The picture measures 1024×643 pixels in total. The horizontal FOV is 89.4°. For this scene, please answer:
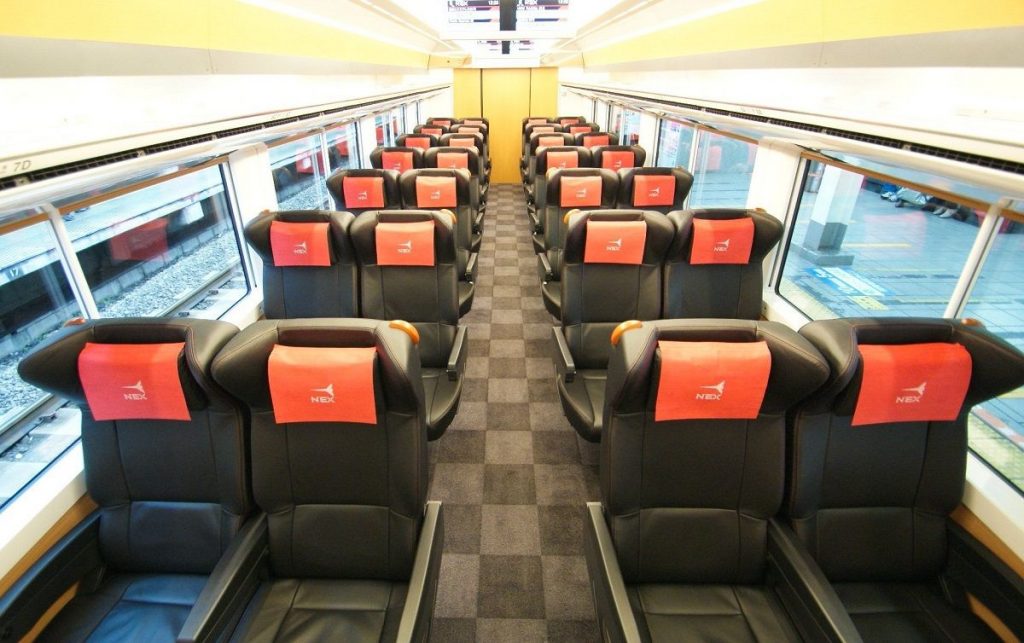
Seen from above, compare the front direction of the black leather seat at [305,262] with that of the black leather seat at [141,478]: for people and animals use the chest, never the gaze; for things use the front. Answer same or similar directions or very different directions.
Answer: same or similar directions

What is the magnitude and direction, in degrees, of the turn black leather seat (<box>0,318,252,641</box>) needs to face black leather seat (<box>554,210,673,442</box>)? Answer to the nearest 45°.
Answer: approximately 135° to its left

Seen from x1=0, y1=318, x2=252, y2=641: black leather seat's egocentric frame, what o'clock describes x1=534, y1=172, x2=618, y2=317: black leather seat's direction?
x1=534, y1=172, x2=618, y2=317: black leather seat is roughly at 7 o'clock from x1=0, y1=318, x2=252, y2=641: black leather seat.

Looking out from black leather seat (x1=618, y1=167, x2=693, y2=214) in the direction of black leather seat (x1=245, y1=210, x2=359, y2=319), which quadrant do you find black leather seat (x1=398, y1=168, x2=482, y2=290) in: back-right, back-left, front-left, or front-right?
front-right

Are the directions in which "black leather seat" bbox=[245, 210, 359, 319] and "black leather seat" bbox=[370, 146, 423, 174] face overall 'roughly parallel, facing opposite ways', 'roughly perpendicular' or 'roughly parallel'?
roughly parallel

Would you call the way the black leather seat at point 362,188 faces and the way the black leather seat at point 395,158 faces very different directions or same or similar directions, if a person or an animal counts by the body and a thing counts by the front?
same or similar directions

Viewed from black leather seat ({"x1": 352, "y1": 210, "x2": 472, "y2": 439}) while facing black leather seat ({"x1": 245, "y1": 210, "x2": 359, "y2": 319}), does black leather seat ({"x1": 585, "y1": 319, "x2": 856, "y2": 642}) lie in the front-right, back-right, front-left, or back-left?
back-left

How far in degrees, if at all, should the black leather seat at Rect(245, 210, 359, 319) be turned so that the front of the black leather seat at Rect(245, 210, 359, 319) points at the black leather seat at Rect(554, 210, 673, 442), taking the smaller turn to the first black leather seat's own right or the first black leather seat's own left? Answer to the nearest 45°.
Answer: approximately 45° to the first black leather seat's own left

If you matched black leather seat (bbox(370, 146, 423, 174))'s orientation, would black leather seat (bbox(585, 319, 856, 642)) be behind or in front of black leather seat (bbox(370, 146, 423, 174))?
in front

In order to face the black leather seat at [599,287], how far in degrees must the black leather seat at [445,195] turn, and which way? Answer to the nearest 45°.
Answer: approximately 45° to its left

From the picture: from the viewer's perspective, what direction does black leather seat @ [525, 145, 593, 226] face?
toward the camera

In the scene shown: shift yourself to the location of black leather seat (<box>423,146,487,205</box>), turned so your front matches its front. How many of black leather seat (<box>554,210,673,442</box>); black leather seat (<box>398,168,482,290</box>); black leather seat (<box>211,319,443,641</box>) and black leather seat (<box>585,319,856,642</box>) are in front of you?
4
